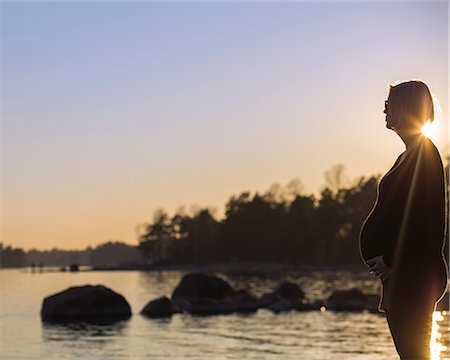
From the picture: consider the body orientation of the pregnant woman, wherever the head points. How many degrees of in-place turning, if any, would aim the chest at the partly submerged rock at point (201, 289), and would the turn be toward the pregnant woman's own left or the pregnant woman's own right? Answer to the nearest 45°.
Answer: approximately 90° to the pregnant woman's own right

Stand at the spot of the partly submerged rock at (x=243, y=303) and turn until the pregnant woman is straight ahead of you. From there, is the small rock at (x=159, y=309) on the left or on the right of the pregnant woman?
right

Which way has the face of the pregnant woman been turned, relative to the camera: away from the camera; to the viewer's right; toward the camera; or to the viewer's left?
to the viewer's left

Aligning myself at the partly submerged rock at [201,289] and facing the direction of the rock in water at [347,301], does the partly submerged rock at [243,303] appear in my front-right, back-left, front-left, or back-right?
front-right

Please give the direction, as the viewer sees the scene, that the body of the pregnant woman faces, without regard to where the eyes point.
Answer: to the viewer's left

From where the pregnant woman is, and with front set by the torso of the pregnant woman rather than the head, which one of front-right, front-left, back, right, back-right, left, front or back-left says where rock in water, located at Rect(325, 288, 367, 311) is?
right

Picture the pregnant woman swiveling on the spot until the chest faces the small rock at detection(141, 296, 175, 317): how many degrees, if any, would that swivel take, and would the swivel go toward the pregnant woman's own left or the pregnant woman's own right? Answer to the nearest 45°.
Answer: approximately 90° to the pregnant woman's own right

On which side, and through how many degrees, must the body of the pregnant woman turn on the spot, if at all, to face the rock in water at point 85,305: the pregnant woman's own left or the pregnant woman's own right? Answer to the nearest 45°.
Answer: approximately 45° to the pregnant woman's own right
